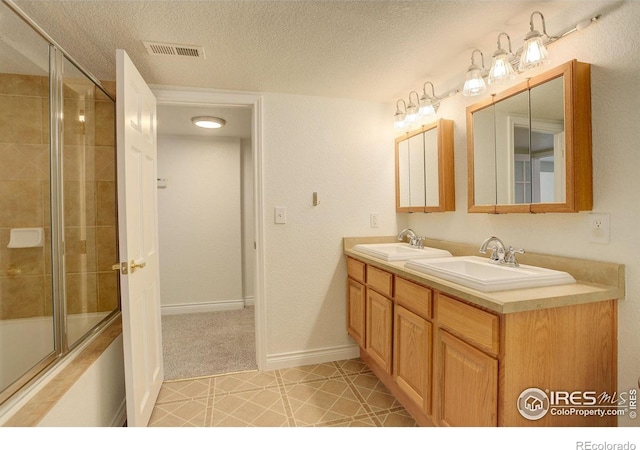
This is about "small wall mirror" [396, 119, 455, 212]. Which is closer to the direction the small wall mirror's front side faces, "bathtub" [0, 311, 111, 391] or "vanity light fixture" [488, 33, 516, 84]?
the bathtub

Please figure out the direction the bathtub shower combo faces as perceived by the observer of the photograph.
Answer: facing the viewer and to the right of the viewer

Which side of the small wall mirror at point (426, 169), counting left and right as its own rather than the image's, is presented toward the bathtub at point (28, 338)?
front

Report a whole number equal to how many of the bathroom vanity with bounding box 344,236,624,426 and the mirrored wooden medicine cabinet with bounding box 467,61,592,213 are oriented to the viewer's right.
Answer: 0

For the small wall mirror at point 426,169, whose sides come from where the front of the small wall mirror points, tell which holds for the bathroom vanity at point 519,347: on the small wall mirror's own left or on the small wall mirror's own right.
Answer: on the small wall mirror's own left

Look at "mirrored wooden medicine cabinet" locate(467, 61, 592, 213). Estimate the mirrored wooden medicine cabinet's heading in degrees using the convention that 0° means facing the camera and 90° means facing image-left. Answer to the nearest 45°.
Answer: approximately 45°

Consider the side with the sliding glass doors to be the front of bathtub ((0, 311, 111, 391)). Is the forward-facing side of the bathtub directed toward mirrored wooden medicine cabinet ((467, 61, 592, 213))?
yes

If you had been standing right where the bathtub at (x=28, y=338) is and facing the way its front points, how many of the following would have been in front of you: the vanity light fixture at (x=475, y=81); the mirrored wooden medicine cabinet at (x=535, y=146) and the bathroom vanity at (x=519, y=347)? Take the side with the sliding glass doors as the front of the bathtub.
3

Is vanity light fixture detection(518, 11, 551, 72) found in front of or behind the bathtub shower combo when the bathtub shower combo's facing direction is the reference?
in front

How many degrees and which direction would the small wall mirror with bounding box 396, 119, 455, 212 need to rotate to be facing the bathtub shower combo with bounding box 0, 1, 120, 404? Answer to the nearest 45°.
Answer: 0° — it already faces it

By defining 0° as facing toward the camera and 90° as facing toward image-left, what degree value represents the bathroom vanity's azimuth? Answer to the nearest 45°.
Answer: approximately 45°

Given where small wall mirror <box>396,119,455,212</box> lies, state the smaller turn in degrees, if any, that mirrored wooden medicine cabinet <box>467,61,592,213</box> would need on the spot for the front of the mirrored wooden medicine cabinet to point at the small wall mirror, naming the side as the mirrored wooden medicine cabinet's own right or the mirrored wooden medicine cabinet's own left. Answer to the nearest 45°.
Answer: approximately 90° to the mirrored wooden medicine cabinet's own right
